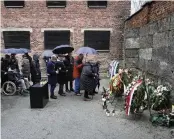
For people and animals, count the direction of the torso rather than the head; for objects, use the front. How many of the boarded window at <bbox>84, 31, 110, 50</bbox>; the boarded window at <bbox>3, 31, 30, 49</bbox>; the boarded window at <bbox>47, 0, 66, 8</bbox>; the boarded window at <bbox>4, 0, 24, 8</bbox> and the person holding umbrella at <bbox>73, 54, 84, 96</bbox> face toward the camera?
4

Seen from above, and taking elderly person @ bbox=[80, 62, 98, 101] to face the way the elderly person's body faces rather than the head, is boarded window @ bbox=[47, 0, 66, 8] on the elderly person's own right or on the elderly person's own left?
on the elderly person's own left

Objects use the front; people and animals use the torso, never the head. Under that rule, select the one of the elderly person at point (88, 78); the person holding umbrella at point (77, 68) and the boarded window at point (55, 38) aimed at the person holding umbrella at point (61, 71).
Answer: the boarded window

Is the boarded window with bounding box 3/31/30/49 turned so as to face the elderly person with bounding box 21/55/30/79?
yes

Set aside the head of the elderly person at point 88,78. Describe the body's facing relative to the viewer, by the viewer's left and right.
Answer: facing to the right of the viewer

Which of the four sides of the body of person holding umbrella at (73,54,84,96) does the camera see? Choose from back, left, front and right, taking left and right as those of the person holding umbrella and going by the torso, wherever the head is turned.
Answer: right

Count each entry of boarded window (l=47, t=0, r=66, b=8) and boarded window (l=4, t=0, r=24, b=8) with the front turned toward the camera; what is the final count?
2
